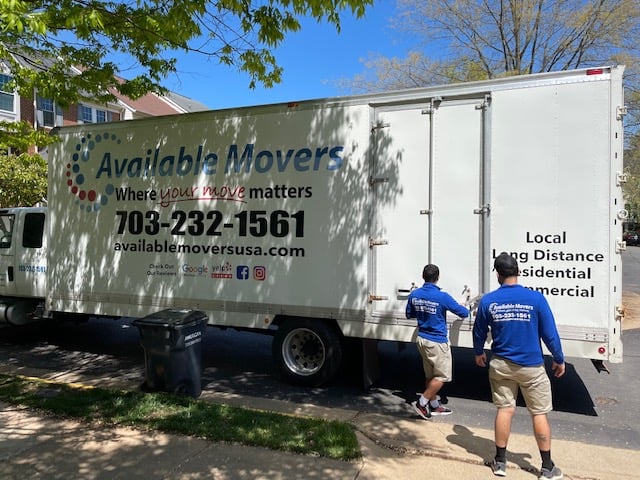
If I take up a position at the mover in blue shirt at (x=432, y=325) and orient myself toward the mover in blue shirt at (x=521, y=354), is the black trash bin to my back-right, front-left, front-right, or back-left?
back-right

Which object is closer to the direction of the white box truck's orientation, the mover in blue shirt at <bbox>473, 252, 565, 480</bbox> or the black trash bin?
the black trash bin

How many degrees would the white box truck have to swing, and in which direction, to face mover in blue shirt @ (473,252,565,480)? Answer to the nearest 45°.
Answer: approximately 180°

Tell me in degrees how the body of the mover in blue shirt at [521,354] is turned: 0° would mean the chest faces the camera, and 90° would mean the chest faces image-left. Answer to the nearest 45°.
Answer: approximately 180°

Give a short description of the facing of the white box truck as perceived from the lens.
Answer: facing away from the viewer and to the left of the viewer

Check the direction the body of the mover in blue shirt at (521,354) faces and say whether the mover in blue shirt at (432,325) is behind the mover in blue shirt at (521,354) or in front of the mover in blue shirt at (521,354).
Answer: in front

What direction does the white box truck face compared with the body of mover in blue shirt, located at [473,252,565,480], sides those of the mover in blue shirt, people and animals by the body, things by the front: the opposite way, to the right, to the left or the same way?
to the left

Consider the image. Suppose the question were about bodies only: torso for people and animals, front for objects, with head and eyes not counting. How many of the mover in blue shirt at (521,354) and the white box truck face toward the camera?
0

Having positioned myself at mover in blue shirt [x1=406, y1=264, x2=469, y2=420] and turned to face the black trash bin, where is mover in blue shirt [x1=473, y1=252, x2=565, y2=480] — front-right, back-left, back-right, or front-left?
back-left
